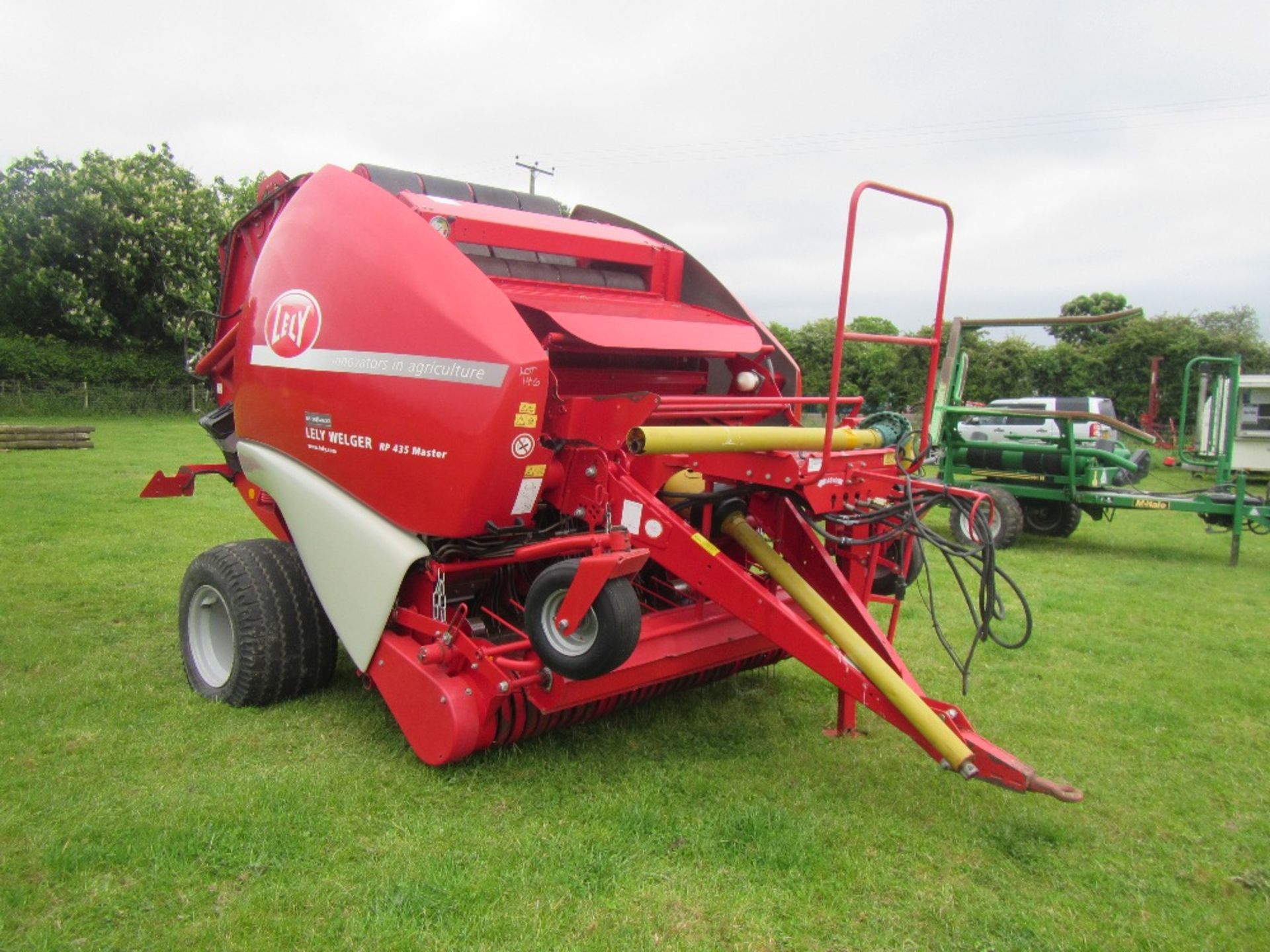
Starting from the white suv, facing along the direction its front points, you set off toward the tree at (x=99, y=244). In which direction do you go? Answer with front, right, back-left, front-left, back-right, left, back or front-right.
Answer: front

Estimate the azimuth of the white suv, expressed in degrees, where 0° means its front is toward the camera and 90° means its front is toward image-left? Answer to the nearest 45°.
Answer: approximately 90°

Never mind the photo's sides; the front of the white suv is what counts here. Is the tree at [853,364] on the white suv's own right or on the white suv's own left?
on the white suv's own right

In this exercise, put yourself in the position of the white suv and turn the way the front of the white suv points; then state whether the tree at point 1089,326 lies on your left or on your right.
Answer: on your right

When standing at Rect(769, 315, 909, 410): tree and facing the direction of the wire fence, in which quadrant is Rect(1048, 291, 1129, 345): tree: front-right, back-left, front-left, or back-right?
back-right

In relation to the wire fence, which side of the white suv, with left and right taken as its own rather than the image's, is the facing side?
front

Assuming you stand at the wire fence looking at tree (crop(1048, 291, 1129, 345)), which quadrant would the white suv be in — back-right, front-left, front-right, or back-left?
front-right

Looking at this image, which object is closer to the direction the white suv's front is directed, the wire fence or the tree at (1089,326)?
the wire fence
